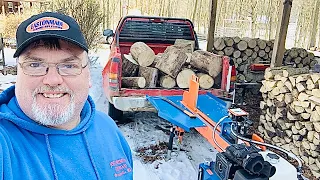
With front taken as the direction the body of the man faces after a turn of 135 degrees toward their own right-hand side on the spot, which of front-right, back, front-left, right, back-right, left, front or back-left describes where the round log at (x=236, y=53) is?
right

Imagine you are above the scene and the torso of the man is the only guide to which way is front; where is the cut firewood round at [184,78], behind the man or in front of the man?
behind

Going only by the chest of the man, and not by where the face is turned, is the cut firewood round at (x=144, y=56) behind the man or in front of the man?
behind

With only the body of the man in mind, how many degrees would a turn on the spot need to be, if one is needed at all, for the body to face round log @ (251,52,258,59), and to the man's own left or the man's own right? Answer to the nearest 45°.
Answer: approximately 135° to the man's own left

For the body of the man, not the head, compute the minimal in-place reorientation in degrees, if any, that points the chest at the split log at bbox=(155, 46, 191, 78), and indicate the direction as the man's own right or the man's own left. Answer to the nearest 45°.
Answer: approximately 135° to the man's own left

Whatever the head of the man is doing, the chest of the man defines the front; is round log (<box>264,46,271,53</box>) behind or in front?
behind

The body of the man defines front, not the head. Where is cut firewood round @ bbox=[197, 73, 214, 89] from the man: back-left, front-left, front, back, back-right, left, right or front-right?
back-left

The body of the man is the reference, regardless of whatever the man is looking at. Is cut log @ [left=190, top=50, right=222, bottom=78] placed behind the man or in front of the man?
behind

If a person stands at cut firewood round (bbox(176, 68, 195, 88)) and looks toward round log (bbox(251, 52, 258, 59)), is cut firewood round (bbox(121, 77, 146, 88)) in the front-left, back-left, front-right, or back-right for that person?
back-left

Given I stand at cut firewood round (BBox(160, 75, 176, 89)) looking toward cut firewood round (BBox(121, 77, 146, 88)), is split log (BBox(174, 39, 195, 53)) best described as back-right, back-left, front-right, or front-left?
back-right

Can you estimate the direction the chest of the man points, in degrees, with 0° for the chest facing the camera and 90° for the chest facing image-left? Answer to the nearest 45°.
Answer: approximately 0°

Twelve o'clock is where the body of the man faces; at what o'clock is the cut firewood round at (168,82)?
The cut firewood round is roughly at 7 o'clock from the man.

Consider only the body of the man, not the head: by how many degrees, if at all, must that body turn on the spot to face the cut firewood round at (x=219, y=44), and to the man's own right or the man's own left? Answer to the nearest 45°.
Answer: approximately 135° to the man's own left

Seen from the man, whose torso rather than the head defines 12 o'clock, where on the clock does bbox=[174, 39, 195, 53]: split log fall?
The split log is roughly at 7 o'clock from the man.

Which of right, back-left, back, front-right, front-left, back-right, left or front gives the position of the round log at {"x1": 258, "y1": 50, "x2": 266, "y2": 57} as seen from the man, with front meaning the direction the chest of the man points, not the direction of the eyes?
back-left

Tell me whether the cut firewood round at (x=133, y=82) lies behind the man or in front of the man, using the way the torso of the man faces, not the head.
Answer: behind
